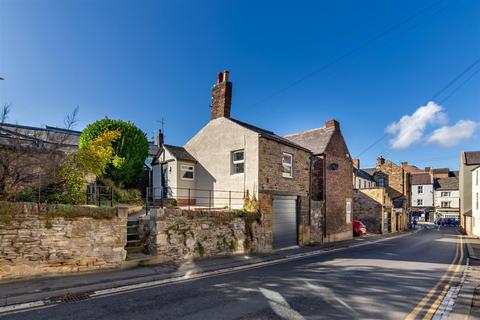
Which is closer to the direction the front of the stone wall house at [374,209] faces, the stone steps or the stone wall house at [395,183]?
the stone steps

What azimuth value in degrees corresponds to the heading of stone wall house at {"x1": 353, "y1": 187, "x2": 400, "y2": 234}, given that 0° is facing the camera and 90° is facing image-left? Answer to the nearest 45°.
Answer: approximately 315°

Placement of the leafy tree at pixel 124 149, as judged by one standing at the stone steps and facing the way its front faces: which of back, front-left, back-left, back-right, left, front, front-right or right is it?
back

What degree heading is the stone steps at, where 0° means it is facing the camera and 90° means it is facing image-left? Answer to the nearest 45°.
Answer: approximately 0°

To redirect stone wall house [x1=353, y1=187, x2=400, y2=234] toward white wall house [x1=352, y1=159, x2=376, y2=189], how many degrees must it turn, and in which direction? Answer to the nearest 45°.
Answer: approximately 135° to its left

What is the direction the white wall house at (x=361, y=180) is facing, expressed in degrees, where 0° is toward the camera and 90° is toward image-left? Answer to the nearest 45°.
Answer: approximately 315°

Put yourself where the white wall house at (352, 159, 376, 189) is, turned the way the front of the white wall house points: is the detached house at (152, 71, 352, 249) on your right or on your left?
on your right
